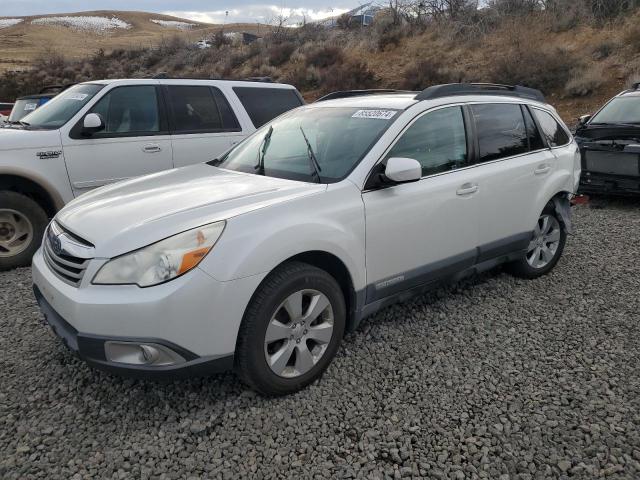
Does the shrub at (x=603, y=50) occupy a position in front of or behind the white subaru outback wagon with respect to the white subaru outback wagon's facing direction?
behind

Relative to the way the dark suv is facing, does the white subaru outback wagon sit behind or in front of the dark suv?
in front

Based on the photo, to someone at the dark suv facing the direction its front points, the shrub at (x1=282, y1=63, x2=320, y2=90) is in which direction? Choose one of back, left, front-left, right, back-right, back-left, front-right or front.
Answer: right

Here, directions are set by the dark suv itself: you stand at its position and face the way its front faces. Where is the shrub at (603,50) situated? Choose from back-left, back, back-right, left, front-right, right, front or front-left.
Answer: back-right

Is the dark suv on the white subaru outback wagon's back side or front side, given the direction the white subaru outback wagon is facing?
on the back side

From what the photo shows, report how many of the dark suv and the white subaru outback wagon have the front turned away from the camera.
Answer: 0

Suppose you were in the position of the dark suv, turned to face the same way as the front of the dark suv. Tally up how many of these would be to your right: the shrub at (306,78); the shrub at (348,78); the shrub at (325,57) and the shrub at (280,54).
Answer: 4

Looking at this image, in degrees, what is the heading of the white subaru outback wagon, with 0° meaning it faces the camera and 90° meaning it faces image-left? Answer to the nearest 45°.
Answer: approximately 45°

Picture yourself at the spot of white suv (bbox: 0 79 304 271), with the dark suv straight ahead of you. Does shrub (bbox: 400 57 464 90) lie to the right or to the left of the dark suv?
left

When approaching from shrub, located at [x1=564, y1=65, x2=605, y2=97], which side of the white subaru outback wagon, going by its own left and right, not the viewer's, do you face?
back

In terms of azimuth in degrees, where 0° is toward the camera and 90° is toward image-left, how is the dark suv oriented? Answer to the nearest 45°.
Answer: approximately 45°

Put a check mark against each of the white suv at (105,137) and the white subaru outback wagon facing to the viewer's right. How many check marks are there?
0

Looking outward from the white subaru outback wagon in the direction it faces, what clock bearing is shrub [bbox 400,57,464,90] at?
The shrub is roughly at 5 o'clock from the white subaru outback wagon.
